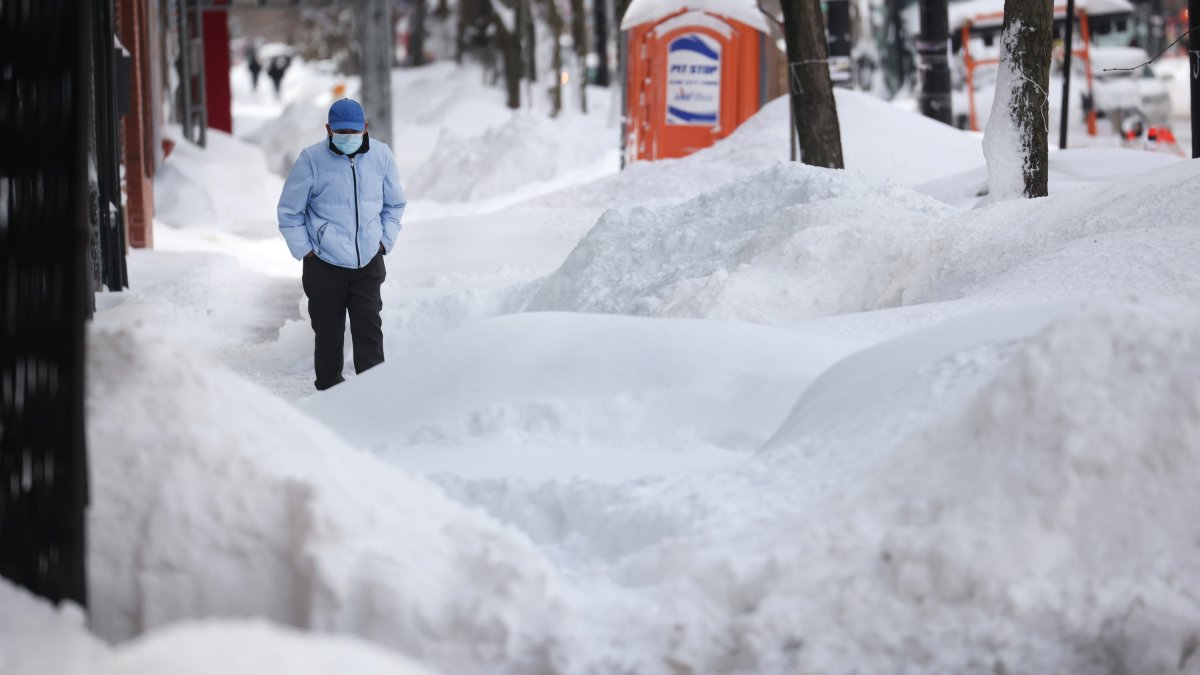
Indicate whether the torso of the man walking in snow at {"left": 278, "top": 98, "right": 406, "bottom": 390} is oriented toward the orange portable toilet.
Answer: no

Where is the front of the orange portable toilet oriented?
toward the camera

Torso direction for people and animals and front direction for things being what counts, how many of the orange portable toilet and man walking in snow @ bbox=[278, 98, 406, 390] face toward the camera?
2

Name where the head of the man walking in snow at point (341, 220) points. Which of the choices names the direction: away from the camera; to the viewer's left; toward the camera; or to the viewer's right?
toward the camera

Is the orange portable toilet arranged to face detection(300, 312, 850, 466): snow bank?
yes

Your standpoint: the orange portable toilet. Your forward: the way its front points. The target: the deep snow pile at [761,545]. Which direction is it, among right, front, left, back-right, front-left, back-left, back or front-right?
front

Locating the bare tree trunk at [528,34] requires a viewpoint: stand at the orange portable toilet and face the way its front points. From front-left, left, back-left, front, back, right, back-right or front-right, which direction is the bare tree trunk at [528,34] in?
back

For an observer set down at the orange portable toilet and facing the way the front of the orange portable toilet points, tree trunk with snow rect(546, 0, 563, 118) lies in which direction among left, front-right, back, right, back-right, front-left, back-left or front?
back

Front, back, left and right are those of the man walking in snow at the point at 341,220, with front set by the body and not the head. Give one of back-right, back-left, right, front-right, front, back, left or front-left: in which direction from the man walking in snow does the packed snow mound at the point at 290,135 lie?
back

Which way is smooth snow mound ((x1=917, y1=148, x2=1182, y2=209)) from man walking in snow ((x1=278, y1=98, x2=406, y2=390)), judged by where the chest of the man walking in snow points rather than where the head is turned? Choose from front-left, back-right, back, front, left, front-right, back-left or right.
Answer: back-left

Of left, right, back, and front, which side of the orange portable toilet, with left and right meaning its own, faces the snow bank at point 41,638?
front

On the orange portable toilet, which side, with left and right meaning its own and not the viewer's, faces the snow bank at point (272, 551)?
front

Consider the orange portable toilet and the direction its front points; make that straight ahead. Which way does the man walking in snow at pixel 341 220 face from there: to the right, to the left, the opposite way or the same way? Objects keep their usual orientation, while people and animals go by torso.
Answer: the same way

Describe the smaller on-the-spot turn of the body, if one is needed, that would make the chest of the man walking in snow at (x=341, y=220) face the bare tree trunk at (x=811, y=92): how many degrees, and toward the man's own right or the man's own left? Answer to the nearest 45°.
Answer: approximately 135° to the man's own left

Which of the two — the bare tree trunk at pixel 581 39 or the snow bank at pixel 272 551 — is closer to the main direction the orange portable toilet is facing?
the snow bank

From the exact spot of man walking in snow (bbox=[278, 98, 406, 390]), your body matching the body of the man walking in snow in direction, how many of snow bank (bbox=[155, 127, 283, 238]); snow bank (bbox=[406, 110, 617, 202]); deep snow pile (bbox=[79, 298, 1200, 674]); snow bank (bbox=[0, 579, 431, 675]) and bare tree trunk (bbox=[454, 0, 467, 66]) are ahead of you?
2
